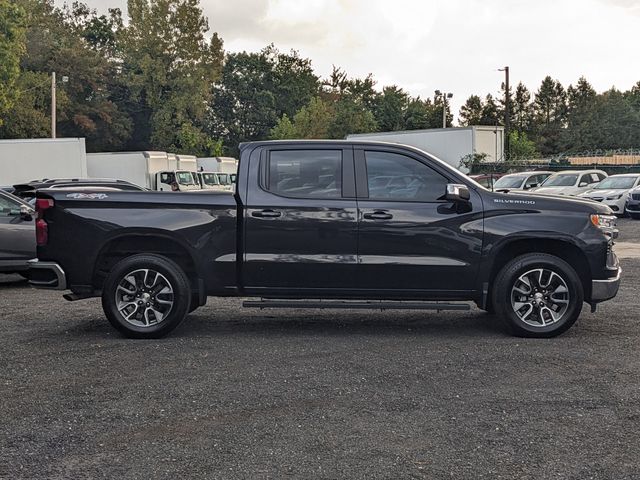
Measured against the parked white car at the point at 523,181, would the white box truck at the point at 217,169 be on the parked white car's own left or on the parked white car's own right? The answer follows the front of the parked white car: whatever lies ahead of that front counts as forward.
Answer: on the parked white car's own right

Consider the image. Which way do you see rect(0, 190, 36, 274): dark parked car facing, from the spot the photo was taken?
facing to the right of the viewer

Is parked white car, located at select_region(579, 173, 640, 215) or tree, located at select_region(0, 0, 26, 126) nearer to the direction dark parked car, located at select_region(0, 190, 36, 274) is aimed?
the parked white car

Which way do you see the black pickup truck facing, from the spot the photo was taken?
facing to the right of the viewer

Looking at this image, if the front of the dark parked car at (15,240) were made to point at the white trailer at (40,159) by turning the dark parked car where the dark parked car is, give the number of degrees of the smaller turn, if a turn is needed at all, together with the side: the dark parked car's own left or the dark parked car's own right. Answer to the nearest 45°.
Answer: approximately 90° to the dark parked car's own left

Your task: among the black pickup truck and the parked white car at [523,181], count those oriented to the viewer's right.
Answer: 1

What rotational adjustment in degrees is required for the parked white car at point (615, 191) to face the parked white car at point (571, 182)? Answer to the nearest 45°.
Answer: approximately 90° to its right
